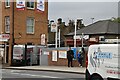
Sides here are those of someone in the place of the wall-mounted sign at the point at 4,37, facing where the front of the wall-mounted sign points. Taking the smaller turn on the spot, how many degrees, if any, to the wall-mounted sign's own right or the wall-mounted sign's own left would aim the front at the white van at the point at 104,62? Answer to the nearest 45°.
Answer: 0° — it already faces it

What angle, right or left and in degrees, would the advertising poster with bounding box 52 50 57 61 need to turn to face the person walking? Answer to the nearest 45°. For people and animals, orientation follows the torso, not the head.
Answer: approximately 45° to its left

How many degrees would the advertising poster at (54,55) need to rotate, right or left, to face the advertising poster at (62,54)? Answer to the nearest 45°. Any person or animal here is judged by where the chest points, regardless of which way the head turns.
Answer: approximately 45° to its left
